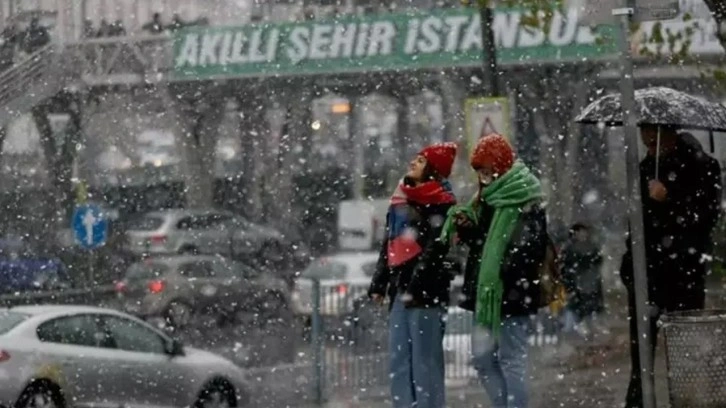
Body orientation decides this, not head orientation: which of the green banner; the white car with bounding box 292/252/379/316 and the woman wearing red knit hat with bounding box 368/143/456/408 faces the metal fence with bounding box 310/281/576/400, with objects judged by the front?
the green banner

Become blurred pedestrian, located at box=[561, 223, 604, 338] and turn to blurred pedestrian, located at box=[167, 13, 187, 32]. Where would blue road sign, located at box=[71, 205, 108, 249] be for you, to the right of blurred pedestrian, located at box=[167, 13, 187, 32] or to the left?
left

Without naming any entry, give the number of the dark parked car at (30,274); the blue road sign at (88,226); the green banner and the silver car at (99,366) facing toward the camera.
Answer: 2

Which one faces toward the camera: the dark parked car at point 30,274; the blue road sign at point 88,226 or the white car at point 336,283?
the blue road sign

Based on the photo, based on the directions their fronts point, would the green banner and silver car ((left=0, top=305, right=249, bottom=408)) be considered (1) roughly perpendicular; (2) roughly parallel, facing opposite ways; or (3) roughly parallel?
roughly perpendicular

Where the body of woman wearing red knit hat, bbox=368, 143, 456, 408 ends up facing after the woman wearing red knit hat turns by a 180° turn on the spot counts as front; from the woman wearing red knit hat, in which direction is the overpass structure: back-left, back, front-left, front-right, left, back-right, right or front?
front-left

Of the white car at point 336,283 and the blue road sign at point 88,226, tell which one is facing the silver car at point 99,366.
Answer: the blue road sign

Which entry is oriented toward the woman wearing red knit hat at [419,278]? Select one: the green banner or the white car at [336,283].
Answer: the green banner

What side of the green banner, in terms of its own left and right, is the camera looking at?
front

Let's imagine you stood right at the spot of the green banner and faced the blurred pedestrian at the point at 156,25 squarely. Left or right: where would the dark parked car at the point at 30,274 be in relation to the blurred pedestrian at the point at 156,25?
left

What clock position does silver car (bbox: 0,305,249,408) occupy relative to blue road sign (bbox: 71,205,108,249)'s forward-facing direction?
The silver car is roughly at 12 o'clock from the blue road sign.

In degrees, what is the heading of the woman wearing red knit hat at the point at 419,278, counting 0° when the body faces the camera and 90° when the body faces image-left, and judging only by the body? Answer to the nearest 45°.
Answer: approximately 45°
